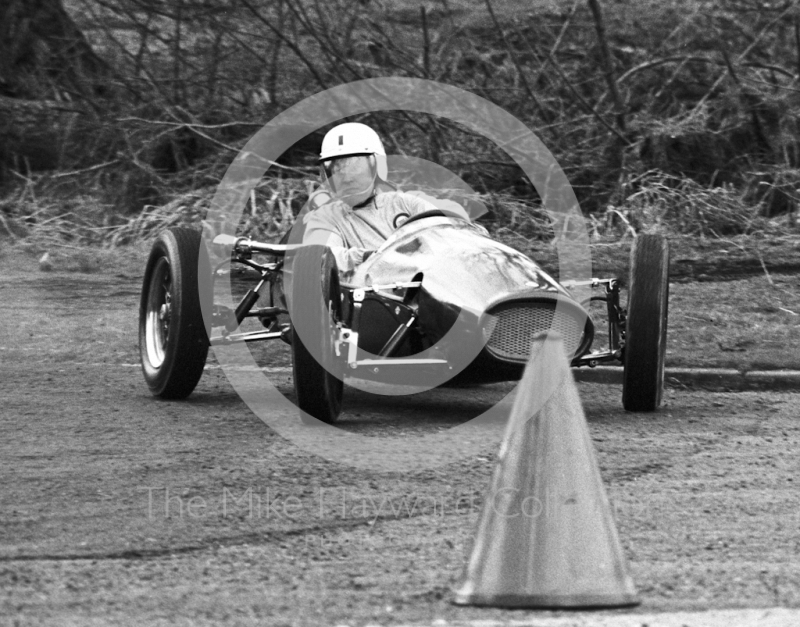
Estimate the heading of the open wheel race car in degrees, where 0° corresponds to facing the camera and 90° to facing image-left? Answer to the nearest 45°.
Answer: approximately 315°

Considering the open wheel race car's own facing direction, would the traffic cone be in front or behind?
in front
